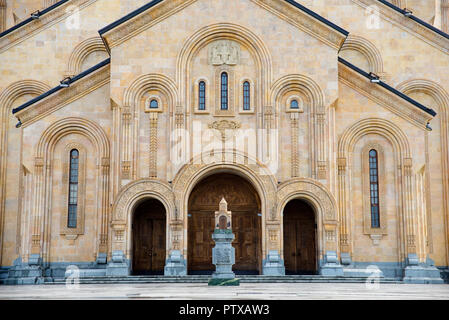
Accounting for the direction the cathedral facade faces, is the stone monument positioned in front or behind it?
in front

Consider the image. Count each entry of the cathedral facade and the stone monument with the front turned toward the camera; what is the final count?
2

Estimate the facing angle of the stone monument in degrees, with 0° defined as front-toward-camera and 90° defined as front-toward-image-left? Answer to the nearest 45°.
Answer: approximately 0°

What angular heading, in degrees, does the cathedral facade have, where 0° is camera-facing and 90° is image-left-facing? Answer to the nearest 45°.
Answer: approximately 0°

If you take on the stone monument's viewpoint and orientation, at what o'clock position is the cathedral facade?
The cathedral facade is roughly at 6 o'clock from the stone monument.
